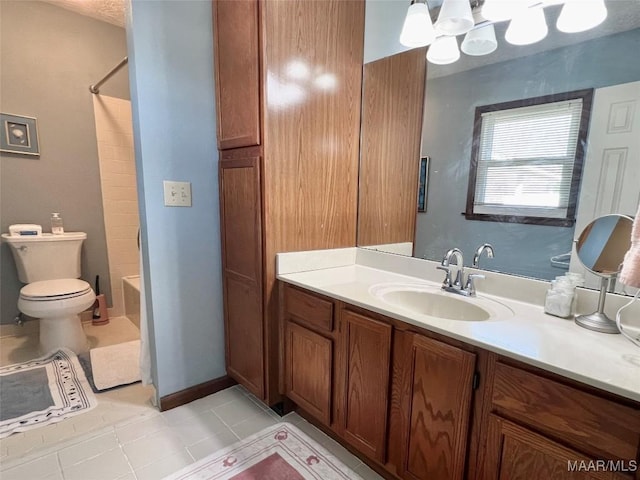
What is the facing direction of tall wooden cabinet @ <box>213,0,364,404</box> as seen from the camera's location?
facing the viewer and to the left of the viewer

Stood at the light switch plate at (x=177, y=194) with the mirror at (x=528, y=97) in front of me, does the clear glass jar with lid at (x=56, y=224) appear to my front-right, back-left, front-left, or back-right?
back-left

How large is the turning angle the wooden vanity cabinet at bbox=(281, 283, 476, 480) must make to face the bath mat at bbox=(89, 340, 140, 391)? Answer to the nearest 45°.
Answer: approximately 45° to its right

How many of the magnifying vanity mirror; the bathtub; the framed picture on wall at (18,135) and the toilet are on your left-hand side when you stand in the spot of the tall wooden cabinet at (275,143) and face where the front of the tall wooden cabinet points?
1

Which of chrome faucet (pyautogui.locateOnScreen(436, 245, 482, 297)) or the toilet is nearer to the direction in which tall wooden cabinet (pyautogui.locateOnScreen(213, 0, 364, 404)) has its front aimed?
the toilet

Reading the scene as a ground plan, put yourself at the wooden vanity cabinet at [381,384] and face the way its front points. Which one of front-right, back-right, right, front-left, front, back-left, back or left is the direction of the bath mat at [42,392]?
front-right

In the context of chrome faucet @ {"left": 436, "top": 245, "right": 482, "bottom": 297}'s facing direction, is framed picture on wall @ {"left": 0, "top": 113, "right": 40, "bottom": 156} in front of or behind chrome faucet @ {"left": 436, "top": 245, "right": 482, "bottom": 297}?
in front

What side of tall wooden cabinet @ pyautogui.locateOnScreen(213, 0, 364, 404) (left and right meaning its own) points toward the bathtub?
right

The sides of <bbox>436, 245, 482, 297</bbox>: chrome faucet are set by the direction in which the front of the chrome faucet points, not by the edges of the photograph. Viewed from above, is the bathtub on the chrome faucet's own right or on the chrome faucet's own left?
on the chrome faucet's own right
